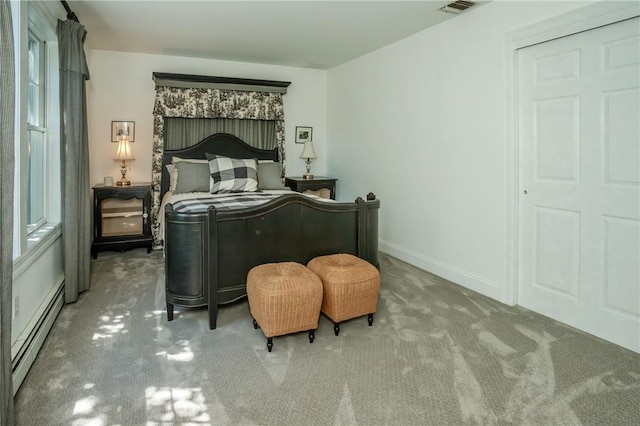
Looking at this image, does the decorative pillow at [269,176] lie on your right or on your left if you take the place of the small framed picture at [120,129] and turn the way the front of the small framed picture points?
on your left

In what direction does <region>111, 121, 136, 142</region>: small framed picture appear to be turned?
toward the camera

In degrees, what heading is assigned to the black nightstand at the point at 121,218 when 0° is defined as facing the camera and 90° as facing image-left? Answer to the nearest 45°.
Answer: approximately 0°

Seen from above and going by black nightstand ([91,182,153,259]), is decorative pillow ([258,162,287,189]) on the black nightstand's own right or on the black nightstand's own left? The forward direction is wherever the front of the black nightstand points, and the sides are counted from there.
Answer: on the black nightstand's own left

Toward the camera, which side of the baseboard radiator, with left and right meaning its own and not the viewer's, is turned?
right

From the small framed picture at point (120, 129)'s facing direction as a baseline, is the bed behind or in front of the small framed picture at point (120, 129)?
in front

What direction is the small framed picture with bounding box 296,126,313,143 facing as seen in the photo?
toward the camera

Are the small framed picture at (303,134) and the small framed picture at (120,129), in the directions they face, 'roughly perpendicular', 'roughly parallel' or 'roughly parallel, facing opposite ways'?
roughly parallel
